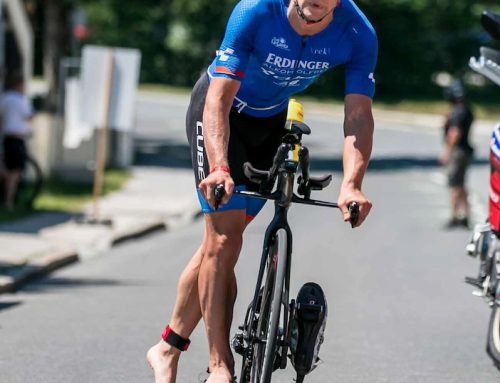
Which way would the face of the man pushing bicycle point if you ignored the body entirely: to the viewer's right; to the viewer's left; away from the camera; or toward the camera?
toward the camera

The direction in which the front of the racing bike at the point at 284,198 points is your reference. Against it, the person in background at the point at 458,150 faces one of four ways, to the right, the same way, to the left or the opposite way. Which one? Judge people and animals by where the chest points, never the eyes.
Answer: to the right

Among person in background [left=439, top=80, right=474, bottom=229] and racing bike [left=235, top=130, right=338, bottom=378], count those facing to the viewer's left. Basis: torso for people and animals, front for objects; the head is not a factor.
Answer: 1

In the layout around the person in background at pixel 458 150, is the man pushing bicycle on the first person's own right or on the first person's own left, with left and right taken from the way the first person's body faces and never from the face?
on the first person's own left

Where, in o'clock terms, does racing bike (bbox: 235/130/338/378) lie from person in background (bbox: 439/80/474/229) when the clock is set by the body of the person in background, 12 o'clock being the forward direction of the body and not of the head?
The racing bike is roughly at 9 o'clock from the person in background.

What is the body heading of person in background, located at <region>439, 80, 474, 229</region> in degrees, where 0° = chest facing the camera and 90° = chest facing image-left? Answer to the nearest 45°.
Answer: approximately 90°

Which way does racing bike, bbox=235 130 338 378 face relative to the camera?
toward the camera

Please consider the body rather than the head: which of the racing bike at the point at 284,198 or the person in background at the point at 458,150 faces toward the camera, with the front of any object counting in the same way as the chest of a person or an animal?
the racing bike

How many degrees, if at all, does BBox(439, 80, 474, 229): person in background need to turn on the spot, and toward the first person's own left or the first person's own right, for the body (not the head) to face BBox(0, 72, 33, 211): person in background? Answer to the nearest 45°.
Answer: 0° — they already face them

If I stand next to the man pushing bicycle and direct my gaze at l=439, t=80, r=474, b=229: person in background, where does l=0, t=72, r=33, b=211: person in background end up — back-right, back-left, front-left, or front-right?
front-left

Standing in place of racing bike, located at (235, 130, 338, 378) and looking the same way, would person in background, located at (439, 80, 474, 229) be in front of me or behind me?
behind

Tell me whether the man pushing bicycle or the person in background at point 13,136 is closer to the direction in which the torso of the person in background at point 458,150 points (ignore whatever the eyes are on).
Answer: the person in background

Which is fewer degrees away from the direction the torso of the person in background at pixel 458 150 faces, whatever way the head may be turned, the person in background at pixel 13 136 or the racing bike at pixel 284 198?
the person in background

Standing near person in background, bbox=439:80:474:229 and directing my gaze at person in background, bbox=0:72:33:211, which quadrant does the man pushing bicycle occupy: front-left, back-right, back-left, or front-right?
front-left
